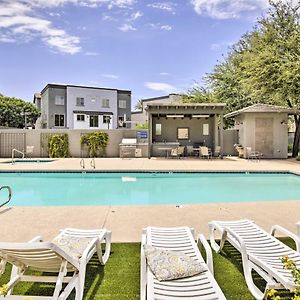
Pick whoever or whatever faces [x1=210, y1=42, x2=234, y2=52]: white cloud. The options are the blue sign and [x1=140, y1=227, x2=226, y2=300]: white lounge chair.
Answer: the white lounge chair

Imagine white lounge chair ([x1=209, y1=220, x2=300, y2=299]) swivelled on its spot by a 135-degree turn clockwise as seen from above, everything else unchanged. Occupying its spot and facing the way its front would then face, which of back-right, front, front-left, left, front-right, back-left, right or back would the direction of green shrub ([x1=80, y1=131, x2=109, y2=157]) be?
back-left

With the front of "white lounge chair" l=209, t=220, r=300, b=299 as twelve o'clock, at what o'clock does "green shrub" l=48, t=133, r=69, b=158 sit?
The green shrub is roughly at 12 o'clock from the white lounge chair.

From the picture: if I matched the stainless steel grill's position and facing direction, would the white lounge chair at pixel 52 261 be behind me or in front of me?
in front

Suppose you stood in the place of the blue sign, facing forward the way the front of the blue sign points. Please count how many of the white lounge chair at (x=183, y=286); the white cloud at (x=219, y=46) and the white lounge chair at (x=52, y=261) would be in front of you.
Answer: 2

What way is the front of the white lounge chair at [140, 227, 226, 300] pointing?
away from the camera

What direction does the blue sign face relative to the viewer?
toward the camera

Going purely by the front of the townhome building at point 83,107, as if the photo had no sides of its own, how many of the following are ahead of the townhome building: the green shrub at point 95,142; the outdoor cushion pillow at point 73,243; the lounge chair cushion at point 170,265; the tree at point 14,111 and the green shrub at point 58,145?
4

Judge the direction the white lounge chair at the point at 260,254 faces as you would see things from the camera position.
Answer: facing away from the viewer and to the left of the viewer

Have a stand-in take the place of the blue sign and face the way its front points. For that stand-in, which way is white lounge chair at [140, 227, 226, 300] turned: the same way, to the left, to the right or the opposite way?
the opposite way

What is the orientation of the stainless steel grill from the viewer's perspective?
toward the camera

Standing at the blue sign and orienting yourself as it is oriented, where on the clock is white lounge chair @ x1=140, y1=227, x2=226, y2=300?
The white lounge chair is roughly at 12 o'clock from the blue sign.

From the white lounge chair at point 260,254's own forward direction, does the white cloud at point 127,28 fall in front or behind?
in front
